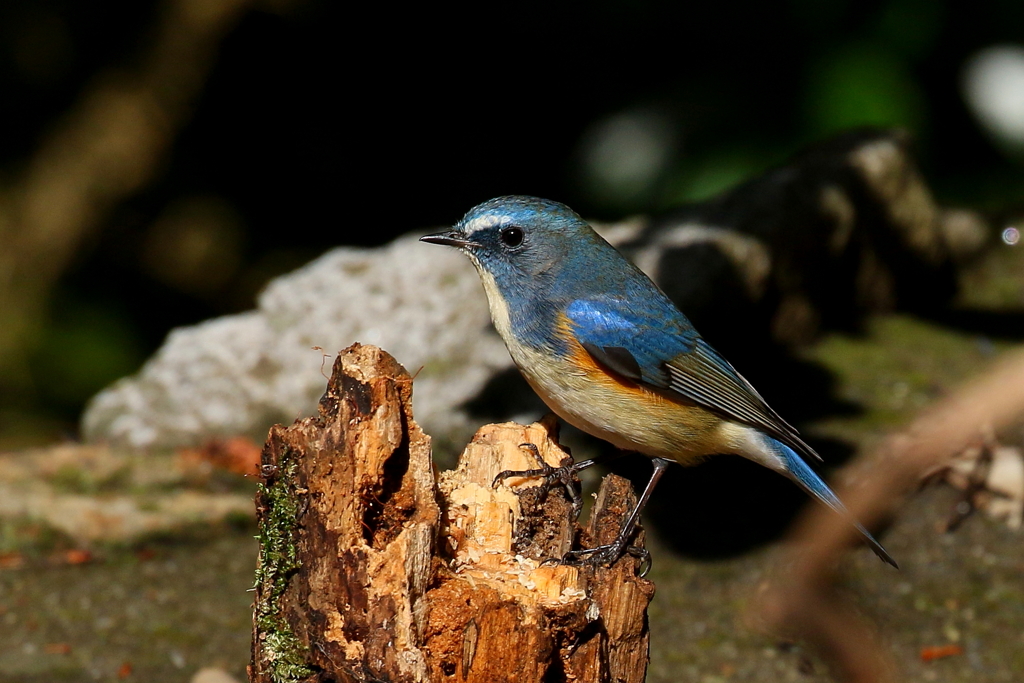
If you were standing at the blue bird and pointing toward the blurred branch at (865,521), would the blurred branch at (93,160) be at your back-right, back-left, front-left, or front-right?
back-right

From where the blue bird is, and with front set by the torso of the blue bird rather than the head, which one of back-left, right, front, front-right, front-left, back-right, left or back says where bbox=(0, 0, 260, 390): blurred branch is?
front-right

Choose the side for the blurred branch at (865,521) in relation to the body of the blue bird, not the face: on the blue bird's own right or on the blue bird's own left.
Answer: on the blue bird's own left

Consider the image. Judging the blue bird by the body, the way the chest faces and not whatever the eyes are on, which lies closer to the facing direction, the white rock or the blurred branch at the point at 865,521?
the white rock

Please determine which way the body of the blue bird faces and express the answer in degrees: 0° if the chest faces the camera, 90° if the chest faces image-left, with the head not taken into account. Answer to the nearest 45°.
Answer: approximately 90°

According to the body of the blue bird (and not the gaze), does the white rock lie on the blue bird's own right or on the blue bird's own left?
on the blue bird's own right
